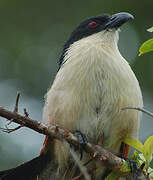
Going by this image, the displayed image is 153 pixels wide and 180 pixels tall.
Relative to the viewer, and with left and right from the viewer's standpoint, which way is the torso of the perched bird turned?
facing the viewer and to the right of the viewer

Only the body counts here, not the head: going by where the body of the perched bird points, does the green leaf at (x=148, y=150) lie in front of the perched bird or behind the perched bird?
in front
